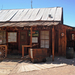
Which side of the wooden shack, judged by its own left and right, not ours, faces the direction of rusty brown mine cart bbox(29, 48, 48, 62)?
front

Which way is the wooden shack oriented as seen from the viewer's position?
toward the camera
